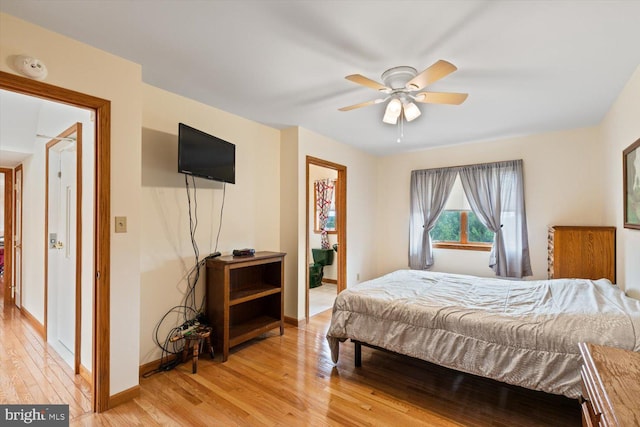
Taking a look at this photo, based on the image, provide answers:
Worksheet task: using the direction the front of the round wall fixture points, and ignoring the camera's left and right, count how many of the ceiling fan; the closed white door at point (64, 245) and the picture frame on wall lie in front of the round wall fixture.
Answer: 2

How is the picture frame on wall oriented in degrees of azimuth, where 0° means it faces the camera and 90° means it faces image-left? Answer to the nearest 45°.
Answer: approximately 45°

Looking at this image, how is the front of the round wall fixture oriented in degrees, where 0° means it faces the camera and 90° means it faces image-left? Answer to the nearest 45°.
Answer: approximately 315°

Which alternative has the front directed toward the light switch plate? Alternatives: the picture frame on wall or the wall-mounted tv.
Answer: the picture frame on wall

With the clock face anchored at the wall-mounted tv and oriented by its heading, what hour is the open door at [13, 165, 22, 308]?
The open door is roughly at 6 o'clock from the wall-mounted tv.

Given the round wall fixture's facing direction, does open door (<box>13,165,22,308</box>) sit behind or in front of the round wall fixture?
behind

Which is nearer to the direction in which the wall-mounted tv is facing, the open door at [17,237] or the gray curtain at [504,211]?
the gray curtain

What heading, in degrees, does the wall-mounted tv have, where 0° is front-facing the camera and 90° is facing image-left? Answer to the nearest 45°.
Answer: approximately 315°
